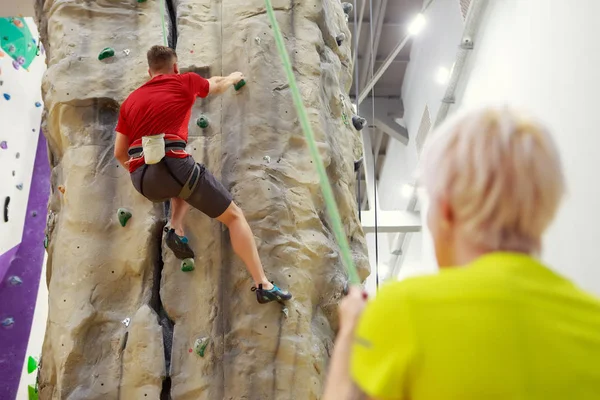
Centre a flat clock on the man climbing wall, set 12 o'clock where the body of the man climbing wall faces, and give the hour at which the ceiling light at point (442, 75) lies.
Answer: The ceiling light is roughly at 1 o'clock from the man climbing wall.

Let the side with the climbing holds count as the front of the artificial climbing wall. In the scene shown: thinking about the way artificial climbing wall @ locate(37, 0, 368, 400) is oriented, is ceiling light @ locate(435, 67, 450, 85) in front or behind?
behind

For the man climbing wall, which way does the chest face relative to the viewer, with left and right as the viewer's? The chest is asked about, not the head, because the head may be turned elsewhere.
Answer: facing away from the viewer

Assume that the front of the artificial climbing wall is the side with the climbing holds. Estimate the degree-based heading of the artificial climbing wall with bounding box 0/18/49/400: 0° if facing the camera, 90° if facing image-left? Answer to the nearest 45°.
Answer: approximately 315°

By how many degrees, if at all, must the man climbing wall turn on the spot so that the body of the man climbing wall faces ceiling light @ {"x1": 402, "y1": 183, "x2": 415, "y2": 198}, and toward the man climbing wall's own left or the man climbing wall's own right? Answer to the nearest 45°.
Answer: approximately 45° to the man climbing wall's own right

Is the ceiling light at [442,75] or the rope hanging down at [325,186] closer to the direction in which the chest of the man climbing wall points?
the ceiling light

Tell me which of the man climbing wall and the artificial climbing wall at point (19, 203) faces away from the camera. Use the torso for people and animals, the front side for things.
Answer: the man climbing wall

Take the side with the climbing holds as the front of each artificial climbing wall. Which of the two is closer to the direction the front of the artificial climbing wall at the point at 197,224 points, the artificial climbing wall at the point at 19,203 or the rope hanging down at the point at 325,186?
the rope hanging down

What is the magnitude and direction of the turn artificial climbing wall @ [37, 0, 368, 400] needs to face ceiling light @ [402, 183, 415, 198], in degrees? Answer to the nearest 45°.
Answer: approximately 135° to its left
